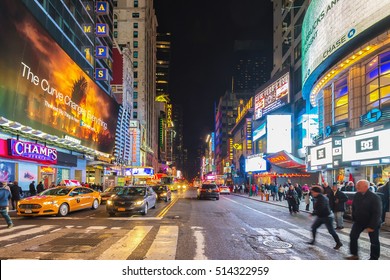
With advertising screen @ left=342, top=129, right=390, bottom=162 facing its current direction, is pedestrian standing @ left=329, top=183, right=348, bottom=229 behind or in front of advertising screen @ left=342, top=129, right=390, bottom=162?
in front

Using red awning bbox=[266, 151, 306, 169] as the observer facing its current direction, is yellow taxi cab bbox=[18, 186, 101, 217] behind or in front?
in front
